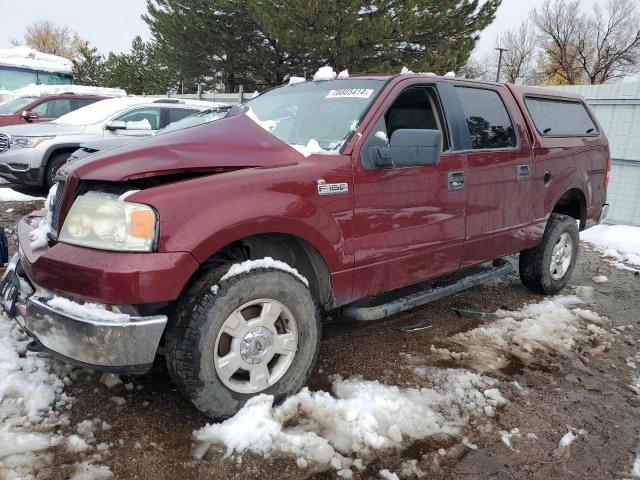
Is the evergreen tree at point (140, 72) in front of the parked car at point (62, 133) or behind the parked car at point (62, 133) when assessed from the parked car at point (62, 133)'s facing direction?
behind

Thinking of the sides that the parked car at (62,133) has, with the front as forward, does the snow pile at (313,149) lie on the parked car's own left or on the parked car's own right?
on the parked car's own left

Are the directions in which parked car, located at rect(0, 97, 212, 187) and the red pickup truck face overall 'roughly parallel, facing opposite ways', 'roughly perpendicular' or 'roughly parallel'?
roughly parallel

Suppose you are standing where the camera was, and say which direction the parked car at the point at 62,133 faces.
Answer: facing the viewer and to the left of the viewer

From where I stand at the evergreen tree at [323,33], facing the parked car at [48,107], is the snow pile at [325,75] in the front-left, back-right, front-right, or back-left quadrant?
front-left

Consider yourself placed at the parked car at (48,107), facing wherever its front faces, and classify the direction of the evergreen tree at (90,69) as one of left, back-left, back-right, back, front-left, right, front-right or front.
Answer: back-right

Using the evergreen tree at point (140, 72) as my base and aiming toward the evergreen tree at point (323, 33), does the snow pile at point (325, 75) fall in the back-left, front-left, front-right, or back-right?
front-right

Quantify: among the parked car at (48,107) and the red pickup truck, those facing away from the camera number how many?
0

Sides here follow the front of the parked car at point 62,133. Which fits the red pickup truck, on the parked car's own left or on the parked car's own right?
on the parked car's own left

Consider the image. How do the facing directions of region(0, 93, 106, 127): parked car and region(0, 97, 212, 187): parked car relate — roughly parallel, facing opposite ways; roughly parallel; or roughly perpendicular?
roughly parallel

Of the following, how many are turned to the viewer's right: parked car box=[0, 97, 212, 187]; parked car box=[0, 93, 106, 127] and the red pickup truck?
0

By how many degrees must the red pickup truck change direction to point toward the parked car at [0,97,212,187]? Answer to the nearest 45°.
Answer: approximately 90° to its right

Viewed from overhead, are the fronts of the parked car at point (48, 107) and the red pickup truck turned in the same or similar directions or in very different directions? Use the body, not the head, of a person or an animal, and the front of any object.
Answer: same or similar directions
